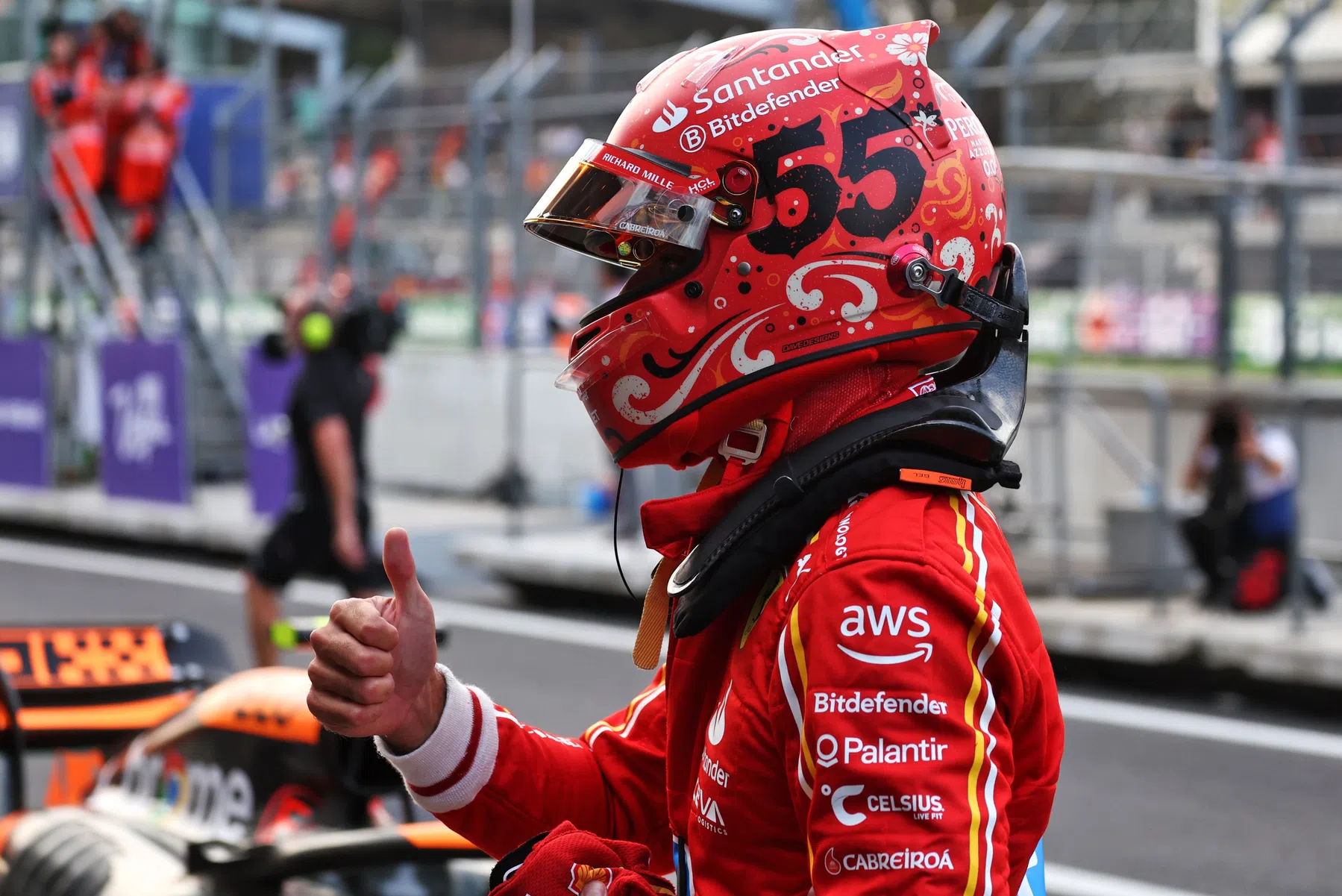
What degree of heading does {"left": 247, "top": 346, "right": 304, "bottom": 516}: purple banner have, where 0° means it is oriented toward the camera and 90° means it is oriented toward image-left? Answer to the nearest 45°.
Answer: approximately 0°

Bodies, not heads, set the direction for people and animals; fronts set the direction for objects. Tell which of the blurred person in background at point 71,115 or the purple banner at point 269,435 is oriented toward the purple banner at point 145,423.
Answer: the blurred person in background

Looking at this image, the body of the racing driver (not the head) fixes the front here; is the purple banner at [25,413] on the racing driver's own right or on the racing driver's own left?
on the racing driver's own right

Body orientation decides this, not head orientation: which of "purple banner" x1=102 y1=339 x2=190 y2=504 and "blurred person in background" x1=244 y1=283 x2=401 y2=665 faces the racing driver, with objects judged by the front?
the purple banner

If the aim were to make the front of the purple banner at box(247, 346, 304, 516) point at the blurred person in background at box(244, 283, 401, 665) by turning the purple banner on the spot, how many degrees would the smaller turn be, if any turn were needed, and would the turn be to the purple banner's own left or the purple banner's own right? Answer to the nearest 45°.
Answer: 0° — it already faces them

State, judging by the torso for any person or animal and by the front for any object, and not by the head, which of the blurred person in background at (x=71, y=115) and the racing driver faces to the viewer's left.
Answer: the racing driver

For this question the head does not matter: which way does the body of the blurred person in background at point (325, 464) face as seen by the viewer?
to the viewer's left

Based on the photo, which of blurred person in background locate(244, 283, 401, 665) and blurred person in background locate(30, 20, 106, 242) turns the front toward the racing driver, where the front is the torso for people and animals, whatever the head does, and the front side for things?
blurred person in background locate(30, 20, 106, 242)

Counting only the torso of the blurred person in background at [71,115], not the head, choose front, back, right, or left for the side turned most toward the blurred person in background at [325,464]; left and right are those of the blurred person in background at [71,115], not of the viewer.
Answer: front

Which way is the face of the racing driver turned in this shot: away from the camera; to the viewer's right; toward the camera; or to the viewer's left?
to the viewer's left

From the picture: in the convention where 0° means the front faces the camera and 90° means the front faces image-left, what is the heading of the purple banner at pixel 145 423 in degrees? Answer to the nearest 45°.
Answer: approximately 0°
